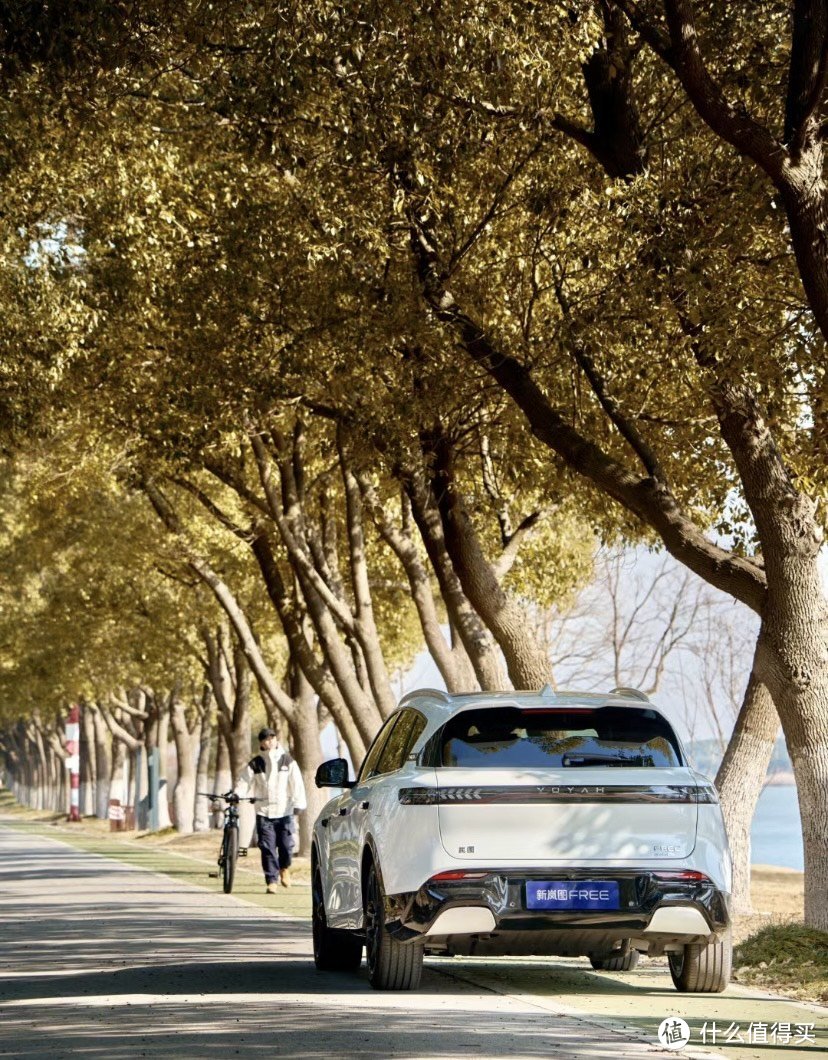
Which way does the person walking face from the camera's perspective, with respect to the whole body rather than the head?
toward the camera

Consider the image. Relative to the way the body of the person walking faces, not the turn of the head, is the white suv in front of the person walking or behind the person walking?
in front

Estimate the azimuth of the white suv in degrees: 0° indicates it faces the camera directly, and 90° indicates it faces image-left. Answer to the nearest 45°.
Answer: approximately 180°

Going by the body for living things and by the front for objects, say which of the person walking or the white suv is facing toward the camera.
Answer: the person walking

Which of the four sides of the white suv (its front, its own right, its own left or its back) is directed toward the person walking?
front

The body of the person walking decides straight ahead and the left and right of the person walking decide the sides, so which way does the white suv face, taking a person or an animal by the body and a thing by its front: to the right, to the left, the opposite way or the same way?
the opposite way

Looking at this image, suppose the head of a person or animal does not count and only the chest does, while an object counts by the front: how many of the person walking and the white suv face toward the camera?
1
